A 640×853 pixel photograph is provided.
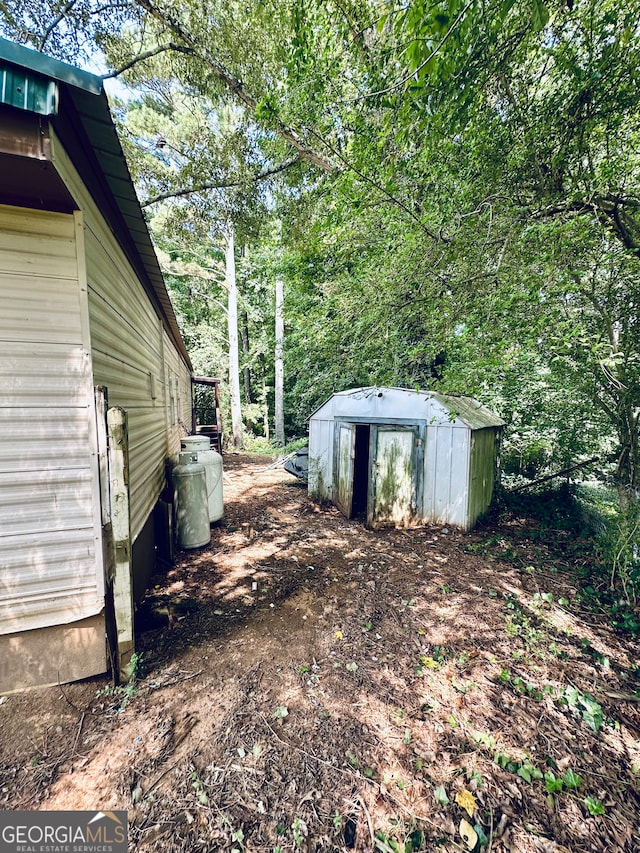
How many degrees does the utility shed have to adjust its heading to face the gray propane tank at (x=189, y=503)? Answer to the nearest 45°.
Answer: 0° — it already faces it

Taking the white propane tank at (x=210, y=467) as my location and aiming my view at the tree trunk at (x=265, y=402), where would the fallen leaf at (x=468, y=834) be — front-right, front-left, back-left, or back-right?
back-right

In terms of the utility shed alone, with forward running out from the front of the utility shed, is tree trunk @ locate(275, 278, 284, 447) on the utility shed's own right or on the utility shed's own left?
on the utility shed's own right

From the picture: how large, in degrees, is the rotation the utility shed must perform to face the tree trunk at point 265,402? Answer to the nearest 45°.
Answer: approximately 90° to its right

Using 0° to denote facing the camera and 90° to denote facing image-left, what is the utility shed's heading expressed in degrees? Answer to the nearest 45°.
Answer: approximately 45°

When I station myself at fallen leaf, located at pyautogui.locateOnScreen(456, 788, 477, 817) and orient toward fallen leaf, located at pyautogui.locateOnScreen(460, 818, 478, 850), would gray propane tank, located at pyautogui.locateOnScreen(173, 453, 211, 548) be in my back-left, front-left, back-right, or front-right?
back-right

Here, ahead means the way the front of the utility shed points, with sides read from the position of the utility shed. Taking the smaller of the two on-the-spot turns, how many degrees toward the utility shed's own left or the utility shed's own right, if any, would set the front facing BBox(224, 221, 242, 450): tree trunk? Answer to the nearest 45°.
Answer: approximately 90° to the utility shed's own right

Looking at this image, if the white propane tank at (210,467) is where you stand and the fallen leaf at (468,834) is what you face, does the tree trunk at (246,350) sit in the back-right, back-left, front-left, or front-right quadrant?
back-left

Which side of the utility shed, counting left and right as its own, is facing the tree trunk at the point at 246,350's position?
right

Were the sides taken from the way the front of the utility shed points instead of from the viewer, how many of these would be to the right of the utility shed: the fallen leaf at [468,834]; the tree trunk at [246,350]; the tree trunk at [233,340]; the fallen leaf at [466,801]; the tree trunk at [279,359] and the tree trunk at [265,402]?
4
